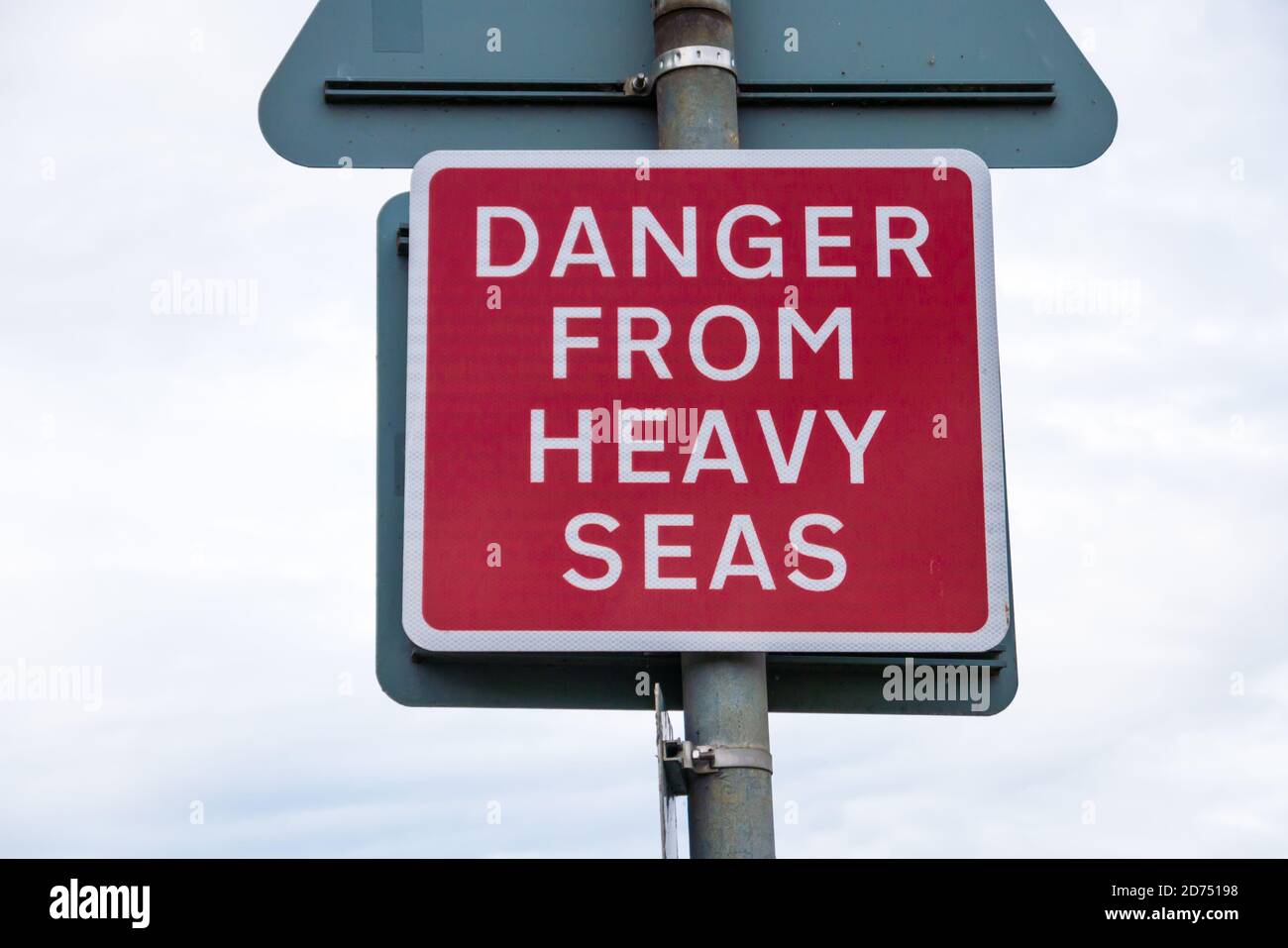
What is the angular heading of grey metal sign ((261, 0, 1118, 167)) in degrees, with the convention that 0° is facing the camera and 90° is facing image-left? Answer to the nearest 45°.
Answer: approximately 180°

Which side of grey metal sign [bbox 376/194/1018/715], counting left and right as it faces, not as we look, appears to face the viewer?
back

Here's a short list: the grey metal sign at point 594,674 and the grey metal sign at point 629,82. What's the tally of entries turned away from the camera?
2
